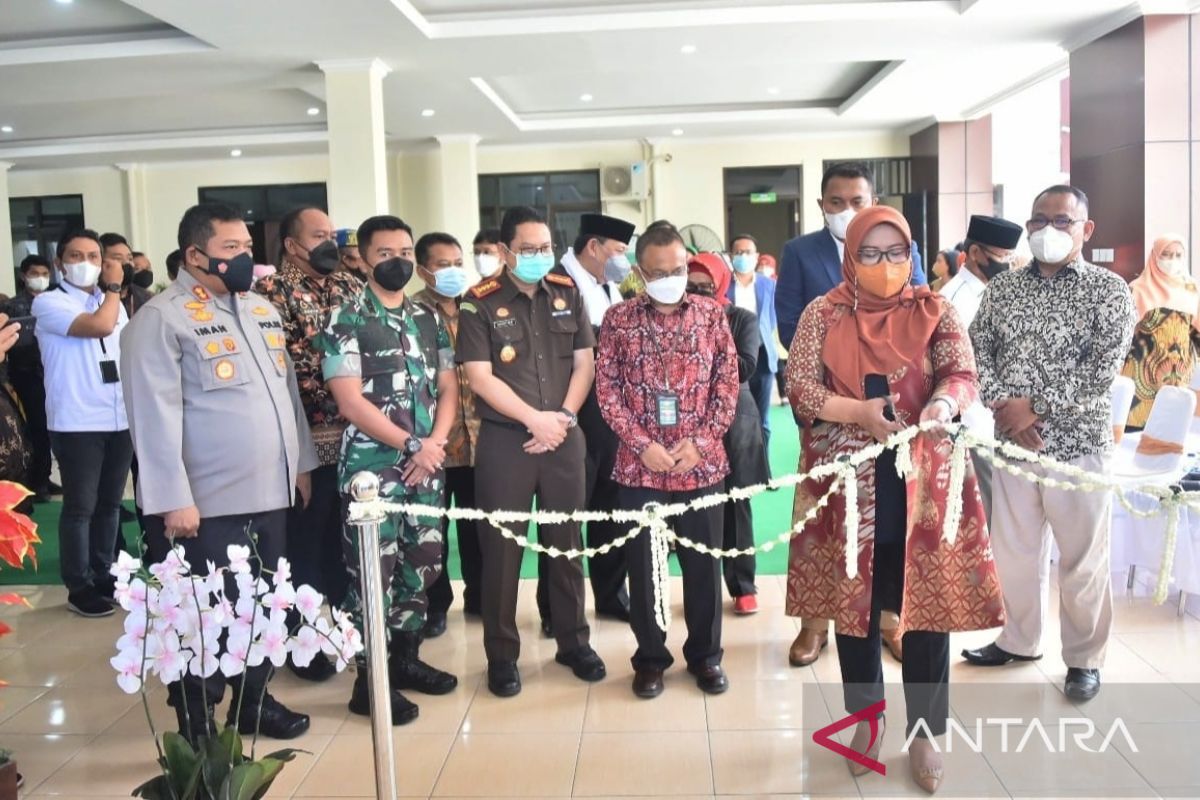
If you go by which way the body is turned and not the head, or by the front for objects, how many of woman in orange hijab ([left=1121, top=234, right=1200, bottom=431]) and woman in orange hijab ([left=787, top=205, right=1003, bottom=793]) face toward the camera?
2

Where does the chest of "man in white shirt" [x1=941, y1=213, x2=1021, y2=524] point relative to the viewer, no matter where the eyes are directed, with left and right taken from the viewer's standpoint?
facing the viewer and to the right of the viewer

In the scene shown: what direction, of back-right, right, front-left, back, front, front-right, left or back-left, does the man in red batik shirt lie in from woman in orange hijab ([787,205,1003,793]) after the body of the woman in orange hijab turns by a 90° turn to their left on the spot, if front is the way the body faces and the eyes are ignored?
back-left

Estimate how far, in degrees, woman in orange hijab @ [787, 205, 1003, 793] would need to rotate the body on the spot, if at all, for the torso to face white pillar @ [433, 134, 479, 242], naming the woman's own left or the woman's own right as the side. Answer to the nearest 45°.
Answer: approximately 135° to the woman's own right

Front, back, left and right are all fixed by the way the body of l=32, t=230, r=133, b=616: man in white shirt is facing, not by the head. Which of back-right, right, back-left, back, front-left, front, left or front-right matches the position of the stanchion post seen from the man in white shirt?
front-right

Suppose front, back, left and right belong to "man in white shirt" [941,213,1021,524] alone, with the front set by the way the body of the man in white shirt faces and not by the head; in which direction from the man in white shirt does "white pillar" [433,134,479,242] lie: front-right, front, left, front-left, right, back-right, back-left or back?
back

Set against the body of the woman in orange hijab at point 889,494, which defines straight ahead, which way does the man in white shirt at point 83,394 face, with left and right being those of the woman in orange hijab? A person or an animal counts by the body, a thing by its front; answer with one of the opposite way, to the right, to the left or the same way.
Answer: to the left

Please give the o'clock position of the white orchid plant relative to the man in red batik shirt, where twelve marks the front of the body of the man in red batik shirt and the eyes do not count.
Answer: The white orchid plant is roughly at 1 o'clock from the man in red batik shirt.

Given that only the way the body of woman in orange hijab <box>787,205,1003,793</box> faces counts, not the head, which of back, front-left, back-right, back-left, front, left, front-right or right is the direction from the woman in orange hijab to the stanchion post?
front-right

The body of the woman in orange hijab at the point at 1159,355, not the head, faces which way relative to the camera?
toward the camera

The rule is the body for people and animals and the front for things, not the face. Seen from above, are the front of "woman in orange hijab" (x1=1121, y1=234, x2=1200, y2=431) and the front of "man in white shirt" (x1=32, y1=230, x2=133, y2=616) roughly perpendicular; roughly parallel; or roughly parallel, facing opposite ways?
roughly perpendicular

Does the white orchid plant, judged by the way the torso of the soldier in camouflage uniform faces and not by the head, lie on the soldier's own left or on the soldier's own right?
on the soldier's own right
